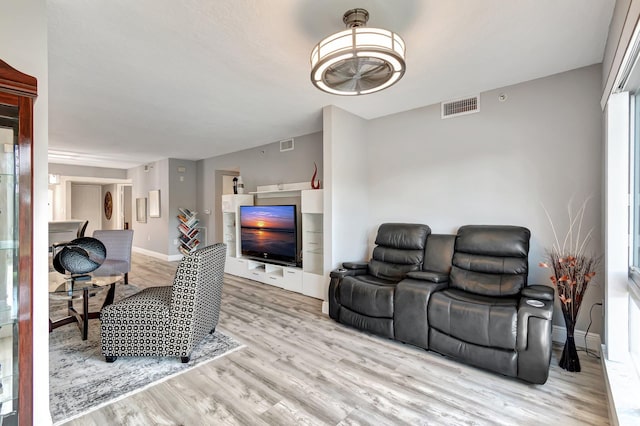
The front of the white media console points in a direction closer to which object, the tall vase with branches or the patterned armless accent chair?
the patterned armless accent chair

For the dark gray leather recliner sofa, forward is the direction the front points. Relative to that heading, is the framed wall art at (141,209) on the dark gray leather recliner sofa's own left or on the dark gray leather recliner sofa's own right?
on the dark gray leather recliner sofa's own right

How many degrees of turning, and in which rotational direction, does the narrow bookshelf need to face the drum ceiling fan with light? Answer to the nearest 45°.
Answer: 0° — it already faces it

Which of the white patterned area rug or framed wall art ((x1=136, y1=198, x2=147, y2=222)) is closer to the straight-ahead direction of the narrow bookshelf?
the white patterned area rug

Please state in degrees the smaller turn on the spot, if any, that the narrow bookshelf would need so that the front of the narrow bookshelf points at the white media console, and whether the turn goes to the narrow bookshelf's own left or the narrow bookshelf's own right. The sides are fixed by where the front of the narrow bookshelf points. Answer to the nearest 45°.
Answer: approximately 45° to the narrow bookshelf's own left

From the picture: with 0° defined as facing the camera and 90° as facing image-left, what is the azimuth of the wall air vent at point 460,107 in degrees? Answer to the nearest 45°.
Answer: approximately 45°

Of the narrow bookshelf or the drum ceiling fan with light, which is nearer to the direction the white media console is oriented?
the drum ceiling fan with light
